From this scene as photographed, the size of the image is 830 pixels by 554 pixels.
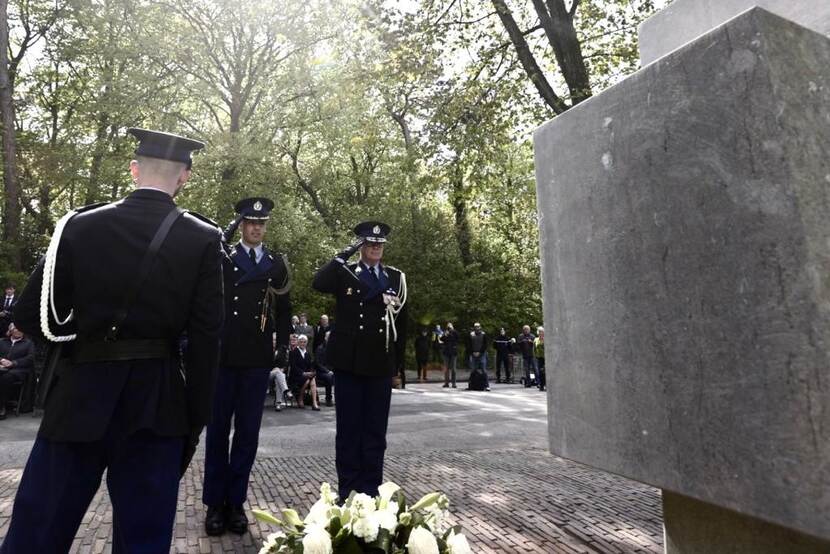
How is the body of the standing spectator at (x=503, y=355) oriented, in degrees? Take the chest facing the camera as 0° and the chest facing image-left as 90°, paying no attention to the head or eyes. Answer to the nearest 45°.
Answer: approximately 0°

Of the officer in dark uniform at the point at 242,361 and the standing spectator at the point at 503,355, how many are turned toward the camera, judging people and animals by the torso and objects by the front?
2

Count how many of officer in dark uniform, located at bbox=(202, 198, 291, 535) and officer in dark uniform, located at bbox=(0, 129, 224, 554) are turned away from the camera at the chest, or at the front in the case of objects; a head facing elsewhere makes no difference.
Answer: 1

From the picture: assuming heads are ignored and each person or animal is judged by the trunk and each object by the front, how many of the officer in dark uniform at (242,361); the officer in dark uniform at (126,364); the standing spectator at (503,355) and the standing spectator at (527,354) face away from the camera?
1

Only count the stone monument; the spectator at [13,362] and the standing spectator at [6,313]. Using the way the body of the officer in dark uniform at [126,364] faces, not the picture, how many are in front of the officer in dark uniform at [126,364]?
2

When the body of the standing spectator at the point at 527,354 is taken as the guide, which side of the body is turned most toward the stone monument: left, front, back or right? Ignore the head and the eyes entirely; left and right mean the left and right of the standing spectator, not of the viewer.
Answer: front

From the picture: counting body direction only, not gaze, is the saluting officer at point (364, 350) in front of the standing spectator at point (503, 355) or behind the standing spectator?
in front

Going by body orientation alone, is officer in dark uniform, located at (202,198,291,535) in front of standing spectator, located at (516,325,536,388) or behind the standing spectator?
in front

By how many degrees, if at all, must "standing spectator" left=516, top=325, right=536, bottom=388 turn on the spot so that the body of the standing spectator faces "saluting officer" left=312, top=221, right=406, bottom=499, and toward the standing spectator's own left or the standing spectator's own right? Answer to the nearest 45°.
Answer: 0° — they already face them

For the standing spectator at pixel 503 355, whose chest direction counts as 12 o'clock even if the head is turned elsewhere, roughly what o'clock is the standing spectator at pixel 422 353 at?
the standing spectator at pixel 422 353 is roughly at 2 o'clock from the standing spectator at pixel 503 355.

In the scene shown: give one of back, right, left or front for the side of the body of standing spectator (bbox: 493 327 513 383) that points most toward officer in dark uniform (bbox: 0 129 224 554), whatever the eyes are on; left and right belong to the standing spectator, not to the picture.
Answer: front

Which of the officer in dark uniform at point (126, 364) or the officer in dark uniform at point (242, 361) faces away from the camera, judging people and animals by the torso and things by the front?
the officer in dark uniform at point (126, 364)

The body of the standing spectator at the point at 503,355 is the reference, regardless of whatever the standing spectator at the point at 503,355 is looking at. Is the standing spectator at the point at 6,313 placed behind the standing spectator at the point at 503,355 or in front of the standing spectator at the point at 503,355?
in front

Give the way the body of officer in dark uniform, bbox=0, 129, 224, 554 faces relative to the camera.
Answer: away from the camera

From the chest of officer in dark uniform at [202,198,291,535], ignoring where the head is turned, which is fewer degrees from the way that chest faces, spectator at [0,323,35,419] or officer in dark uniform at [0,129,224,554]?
the officer in dark uniform

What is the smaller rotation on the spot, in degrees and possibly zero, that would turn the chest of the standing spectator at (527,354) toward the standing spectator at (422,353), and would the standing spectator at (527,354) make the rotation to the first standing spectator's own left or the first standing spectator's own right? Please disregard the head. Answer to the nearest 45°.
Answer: approximately 90° to the first standing spectator's own right
